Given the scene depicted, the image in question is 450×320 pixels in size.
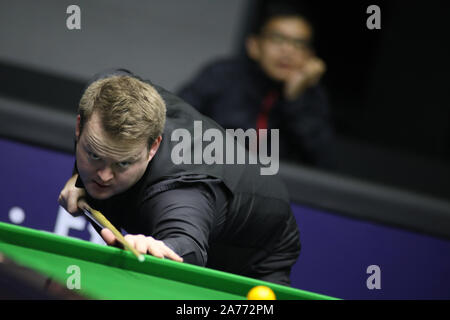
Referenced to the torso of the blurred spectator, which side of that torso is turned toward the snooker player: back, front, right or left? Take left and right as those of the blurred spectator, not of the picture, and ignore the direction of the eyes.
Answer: front

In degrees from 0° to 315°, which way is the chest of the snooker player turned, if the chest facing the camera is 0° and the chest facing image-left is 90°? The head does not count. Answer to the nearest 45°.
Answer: approximately 45°

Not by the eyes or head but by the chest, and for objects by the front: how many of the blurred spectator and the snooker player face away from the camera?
0

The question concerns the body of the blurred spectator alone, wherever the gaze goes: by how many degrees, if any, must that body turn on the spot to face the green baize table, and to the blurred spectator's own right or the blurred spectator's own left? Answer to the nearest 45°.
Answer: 0° — they already face it

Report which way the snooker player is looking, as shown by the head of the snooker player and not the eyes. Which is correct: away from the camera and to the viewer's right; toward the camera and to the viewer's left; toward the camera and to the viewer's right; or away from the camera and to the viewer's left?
toward the camera and to the viewer's left
